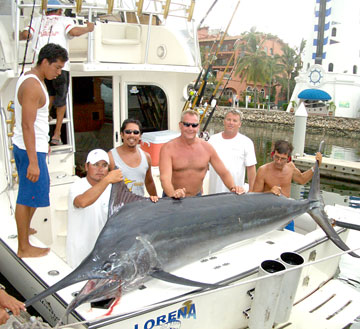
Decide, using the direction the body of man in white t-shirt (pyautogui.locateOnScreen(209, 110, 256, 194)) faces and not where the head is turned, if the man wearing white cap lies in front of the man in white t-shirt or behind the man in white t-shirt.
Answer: in front

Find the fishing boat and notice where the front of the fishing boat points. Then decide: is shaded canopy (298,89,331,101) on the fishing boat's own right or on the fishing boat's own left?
on the fishing boat's own right

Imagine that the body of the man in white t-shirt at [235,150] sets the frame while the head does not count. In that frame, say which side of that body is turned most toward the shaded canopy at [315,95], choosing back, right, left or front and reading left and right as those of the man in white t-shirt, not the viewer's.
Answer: back

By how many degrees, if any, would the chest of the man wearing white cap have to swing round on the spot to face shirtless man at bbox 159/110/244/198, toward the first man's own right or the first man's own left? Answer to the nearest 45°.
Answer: approximately 90° to the first man's own left

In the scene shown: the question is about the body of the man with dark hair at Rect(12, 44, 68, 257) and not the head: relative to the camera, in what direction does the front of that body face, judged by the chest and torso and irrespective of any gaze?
to the viewer's right

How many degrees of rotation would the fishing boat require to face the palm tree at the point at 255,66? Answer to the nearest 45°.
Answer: approximately 45° to its right

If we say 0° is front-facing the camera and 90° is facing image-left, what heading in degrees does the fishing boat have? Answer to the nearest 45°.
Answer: approximately 135°

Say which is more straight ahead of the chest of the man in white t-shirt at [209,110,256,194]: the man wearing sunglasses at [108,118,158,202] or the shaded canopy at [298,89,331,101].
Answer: the man wearing sunglasses

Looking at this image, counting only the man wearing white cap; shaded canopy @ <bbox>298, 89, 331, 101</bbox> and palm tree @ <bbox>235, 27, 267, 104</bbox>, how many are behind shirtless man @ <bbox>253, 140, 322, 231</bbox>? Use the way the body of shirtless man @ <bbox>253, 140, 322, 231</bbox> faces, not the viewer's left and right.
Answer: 2

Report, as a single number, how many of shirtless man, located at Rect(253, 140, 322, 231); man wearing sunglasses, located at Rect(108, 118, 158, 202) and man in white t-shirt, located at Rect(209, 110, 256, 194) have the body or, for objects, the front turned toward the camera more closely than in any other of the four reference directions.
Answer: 3

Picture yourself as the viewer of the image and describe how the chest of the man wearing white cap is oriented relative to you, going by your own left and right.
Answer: facing the viewer and to the right of the viewer
